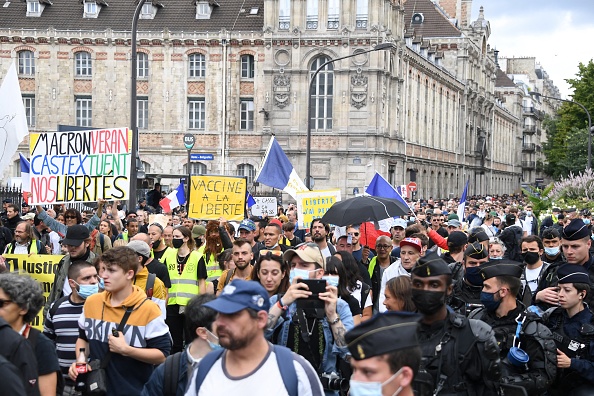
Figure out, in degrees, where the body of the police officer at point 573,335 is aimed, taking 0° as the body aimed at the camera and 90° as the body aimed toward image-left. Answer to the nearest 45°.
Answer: approximately 45°

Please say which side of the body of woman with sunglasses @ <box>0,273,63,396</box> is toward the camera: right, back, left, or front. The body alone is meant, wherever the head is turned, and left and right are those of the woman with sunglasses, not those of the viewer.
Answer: left

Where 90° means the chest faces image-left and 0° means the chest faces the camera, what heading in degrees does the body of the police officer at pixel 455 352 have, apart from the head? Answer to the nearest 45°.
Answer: approximately 45°

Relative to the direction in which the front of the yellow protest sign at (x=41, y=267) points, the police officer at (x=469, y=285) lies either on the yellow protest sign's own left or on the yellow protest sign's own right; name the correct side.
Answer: on the yellow protest sign's own left

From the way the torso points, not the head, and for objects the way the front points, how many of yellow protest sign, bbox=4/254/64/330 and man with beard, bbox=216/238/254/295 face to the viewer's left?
0

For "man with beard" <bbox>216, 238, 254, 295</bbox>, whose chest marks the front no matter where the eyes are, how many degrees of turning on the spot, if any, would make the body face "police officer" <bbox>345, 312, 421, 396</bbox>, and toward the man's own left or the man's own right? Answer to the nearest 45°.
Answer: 0° — they already face them

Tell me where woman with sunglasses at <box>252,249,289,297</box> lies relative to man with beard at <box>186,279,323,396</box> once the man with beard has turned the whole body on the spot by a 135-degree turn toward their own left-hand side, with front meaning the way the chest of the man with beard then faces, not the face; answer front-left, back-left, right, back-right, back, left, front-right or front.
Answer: left
